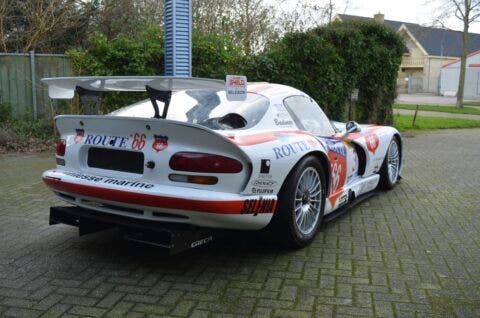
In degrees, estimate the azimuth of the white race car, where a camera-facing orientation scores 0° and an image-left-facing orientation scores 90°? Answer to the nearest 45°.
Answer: approximately 225°

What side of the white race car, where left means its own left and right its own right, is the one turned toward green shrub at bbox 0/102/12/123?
left

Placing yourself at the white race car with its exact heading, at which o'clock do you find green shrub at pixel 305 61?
The green shrub is roughly at 11 o'clock from the white race car.
